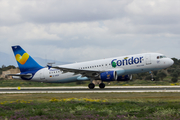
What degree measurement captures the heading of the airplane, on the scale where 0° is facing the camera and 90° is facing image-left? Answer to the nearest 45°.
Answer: approximately 270°
